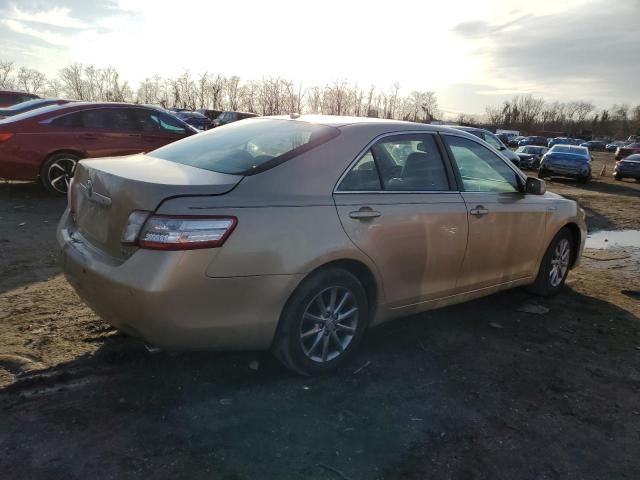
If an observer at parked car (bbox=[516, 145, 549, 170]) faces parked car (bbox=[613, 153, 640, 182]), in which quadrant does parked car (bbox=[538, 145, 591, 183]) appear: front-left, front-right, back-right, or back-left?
front-right

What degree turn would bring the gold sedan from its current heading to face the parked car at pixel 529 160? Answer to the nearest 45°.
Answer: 0° — it already faces it

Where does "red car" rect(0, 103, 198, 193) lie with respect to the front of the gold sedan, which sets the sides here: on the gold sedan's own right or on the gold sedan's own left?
on the gold sedan's own left

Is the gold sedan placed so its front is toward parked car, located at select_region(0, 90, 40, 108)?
no

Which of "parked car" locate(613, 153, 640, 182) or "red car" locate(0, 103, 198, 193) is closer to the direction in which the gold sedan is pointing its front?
the parked car

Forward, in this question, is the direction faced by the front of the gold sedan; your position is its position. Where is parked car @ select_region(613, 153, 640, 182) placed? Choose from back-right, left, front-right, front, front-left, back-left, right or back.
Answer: front

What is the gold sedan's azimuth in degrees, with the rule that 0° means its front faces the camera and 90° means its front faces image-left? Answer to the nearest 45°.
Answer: approximately 225°

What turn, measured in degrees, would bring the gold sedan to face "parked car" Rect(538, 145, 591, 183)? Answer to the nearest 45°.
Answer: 0° — it already faces it

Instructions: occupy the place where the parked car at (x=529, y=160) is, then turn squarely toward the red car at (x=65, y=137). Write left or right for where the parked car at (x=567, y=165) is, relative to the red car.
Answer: left

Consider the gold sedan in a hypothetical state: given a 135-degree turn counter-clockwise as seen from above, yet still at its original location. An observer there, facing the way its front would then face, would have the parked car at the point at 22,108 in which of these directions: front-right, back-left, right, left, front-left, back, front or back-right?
front-right
